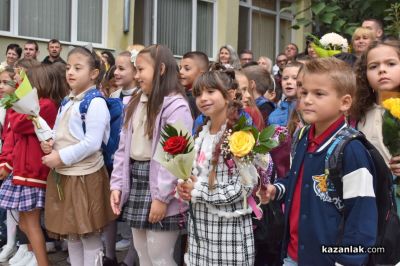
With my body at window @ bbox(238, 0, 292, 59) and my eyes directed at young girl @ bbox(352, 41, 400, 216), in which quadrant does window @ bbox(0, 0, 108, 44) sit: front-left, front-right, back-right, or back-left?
front-right

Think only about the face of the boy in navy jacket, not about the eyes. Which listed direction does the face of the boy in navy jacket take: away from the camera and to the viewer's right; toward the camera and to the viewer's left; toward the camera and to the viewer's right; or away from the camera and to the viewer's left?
toward the camera and to the viewer's left

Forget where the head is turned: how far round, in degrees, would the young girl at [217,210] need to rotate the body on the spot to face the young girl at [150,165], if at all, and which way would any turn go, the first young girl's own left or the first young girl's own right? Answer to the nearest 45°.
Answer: approximately 90° to the first young girl's own right

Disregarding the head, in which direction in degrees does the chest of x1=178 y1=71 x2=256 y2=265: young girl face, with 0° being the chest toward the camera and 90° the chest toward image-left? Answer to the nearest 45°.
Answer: approximately 45°

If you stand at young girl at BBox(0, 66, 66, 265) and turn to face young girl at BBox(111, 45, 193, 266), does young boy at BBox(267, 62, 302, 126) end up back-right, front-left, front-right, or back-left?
front-left

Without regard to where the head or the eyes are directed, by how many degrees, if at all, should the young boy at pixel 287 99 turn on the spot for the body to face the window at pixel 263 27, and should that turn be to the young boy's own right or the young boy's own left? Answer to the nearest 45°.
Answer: approximately 135° to the young boy's own right

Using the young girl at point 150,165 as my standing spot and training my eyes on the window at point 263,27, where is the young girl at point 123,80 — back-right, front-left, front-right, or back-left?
front-left

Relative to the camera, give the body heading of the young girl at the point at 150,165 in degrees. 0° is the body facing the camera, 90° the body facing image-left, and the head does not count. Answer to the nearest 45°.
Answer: approximately 45°

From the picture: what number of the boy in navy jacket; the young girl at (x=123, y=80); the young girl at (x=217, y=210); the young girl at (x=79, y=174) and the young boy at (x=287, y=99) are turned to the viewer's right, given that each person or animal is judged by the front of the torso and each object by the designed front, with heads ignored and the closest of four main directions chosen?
0

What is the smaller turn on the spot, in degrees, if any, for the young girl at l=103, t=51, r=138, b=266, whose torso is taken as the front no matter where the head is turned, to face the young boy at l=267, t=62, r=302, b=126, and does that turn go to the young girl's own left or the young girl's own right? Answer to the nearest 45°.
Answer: approximately 90° to the young girl's own left

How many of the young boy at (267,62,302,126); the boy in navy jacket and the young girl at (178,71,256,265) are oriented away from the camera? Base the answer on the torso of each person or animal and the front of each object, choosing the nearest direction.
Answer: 0

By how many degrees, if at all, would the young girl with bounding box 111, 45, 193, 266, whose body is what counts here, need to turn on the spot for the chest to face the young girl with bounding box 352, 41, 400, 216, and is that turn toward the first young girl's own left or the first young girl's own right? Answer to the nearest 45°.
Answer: approximately 90° to the first young girl's own left

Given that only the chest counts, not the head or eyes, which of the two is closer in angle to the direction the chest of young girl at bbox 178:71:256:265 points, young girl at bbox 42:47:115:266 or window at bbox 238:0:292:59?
the young girl

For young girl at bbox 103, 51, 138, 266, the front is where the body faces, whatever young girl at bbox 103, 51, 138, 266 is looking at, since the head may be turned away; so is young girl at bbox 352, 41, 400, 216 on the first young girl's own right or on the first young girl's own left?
on the first young girl's own left

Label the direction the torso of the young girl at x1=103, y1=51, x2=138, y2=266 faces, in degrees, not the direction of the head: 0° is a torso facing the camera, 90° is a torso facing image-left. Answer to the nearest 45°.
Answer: approximately 45°

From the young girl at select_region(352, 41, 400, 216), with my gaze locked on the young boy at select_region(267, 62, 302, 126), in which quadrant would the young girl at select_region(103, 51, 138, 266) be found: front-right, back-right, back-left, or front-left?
front-left

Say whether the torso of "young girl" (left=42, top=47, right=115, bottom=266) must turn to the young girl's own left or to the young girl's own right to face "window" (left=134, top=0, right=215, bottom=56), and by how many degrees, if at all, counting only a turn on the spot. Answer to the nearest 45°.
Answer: approximately 135° to the young girl's own right

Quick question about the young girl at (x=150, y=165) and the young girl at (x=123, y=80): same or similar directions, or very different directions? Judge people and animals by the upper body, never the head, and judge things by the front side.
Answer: same or similar directions
